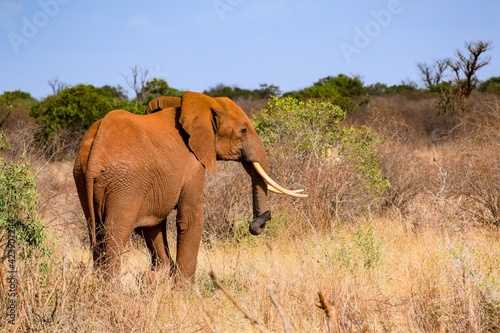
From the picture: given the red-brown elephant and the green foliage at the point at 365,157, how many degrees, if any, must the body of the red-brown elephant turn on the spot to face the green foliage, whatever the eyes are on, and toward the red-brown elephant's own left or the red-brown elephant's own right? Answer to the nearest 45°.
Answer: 0° — it already faces it

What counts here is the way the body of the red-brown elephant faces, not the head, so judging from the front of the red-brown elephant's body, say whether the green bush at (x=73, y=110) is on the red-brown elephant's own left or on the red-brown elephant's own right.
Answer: on the red-brown elephant's own left

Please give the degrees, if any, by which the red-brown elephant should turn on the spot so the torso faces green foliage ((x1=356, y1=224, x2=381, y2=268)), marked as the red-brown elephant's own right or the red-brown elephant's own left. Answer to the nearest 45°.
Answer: approximately 45° to the red-brown elephant's own right

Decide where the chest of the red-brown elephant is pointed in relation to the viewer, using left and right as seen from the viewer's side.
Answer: facing away from the viewer and to the right of the viewer

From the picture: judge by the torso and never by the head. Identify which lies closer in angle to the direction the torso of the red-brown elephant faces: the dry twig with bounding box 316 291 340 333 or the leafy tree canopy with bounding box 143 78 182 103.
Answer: the leafy tree canopy

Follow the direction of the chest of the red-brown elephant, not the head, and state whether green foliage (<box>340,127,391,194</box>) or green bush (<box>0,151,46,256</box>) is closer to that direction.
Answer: the green foliage

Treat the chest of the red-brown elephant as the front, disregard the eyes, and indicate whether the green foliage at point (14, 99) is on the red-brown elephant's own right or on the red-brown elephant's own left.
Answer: on the red-brown elephant's own left

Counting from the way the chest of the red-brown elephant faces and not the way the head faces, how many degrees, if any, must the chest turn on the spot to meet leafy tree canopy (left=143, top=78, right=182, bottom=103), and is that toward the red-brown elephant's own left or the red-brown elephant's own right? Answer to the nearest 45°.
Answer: approximately 45° to the red-brown elephant's own left
